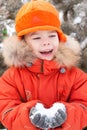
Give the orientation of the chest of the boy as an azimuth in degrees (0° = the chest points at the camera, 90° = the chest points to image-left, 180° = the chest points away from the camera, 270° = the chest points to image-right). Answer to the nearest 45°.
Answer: approximately 0°
